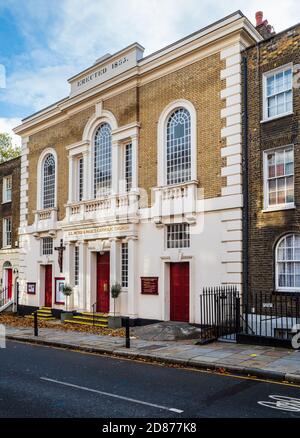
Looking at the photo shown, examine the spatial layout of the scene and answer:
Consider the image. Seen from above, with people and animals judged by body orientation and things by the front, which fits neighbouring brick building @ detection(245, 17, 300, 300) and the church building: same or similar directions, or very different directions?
same or similar directions

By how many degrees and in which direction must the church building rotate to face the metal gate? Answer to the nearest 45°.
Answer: approximately 90° to its left

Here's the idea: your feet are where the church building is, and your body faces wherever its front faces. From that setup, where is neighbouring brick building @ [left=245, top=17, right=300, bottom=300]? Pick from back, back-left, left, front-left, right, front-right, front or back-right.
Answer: left

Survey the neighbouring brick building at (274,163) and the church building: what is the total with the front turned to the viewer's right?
0

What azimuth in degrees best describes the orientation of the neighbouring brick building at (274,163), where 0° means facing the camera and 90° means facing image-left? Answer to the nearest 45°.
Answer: approximately 45°

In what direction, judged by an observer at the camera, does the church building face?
facing the viewer and to the left of the viewer

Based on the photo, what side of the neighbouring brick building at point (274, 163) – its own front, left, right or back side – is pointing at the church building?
right

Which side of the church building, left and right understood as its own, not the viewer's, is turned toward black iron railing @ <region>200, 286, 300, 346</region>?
left
